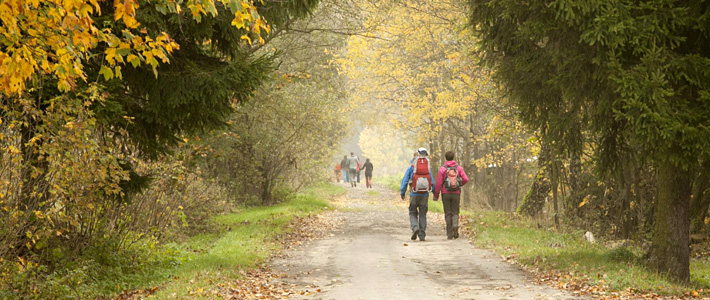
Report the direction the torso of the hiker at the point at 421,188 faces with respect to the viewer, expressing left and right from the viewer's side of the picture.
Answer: facing away from the viewer

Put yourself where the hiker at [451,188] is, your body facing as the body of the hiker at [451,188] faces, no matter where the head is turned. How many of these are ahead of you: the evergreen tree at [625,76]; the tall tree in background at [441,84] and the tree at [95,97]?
1

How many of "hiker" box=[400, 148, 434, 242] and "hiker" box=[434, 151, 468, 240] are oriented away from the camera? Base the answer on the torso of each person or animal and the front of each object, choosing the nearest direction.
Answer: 2

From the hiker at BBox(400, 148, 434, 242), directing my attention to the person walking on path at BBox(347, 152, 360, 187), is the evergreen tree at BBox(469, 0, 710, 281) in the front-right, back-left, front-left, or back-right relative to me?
back-right

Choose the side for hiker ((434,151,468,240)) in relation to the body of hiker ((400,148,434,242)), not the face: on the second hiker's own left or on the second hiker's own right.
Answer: on the second hiker's own right

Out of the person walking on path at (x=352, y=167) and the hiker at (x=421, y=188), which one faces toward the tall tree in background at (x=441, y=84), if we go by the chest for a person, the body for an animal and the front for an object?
the hiker

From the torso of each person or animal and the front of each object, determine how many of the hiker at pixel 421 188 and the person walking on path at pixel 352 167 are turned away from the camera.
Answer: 2

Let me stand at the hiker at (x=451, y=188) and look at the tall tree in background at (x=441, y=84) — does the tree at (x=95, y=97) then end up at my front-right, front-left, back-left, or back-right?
back-left

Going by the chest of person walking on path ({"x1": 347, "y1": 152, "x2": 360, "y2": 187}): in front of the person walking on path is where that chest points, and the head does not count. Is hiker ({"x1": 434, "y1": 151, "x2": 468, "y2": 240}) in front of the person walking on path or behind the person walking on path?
behind

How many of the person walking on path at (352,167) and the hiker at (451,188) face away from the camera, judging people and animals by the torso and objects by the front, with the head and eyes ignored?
2

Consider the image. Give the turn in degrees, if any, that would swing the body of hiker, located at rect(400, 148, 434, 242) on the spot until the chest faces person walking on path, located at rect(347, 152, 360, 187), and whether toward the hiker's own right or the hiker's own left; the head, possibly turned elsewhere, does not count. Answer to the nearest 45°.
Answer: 0° — they already face them

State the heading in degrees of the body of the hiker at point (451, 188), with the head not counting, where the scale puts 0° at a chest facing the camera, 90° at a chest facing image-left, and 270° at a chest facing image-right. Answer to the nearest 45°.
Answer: approximately 180°

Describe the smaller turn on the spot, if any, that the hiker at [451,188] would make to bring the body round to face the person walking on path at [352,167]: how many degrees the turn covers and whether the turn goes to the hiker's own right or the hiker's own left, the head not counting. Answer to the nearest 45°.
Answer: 0° — they already face them

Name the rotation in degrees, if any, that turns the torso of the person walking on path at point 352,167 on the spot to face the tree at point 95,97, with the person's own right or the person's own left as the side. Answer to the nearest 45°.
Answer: approximately 180°

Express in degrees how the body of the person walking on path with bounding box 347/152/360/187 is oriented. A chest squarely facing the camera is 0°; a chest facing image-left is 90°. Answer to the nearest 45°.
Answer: approximately 180°
